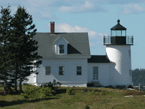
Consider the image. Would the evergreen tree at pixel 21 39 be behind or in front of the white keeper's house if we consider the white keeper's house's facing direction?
in front

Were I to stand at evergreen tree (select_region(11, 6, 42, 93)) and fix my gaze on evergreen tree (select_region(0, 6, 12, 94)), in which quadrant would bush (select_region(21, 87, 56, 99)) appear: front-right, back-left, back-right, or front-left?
back-left

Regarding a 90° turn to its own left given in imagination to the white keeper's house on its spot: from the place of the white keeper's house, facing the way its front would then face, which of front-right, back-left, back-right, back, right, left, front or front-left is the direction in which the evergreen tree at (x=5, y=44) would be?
back-right

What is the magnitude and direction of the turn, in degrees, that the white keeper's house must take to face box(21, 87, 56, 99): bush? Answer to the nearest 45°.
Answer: approximately 45° to its right

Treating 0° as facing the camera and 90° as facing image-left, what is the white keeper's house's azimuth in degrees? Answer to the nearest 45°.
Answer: approximately 0°
